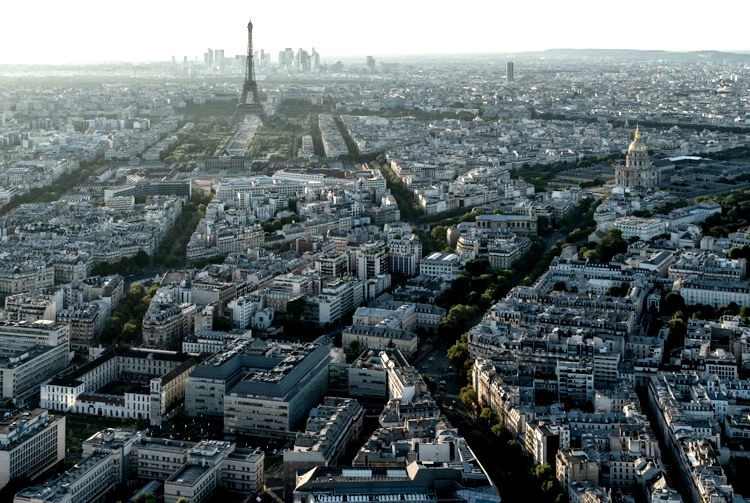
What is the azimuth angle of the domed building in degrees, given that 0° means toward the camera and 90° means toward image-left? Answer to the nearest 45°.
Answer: approximately 45°

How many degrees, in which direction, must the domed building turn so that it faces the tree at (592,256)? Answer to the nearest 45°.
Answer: approximately 45° to its left
